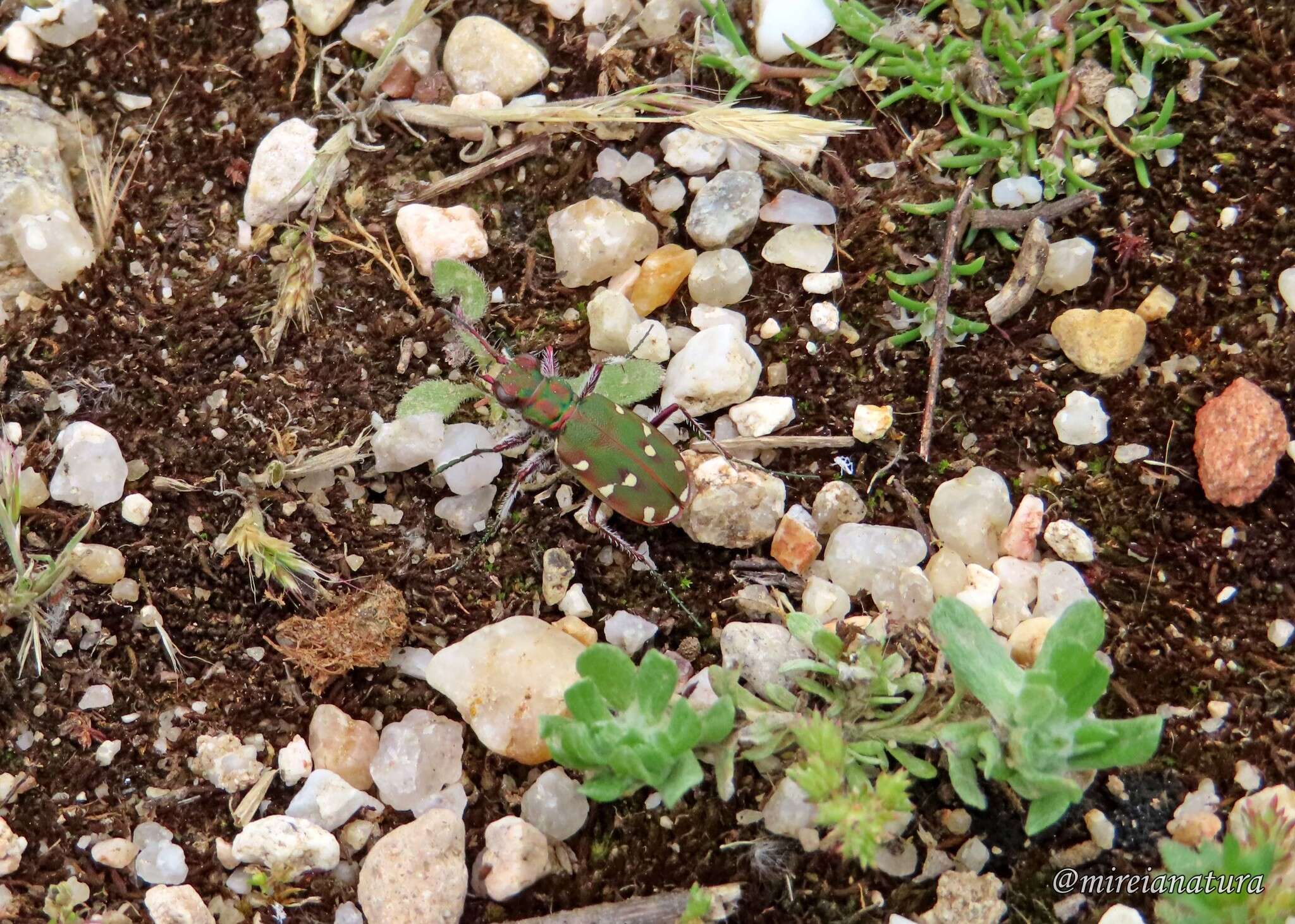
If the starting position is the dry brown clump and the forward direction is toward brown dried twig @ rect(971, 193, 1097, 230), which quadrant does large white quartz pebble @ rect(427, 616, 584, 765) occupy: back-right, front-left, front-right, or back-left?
front-right

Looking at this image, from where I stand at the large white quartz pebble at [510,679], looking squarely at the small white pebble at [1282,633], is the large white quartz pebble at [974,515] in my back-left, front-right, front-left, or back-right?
front-left

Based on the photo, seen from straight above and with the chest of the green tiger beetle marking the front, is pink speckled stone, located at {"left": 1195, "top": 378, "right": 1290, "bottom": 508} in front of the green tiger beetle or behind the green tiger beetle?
behind

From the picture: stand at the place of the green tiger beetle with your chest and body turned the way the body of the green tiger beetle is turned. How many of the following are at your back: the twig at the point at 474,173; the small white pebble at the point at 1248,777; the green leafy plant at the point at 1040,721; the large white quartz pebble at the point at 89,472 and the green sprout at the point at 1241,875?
3

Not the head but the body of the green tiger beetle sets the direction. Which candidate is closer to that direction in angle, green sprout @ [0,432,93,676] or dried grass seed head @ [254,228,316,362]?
the dried grass seed head

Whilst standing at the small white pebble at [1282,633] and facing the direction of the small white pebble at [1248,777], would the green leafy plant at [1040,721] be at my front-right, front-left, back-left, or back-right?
front-right

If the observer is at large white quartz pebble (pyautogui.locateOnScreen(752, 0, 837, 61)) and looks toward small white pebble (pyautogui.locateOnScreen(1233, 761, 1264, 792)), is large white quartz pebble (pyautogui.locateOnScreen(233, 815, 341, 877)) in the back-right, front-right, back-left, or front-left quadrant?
front-right

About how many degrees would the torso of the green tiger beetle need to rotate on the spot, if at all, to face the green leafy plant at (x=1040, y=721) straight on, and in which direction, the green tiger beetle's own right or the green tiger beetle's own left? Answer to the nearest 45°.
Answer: approximately 180°

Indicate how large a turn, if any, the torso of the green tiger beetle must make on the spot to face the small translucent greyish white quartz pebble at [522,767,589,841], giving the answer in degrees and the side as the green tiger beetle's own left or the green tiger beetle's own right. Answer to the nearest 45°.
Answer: approximately 135° to the green tiger beetle's own left

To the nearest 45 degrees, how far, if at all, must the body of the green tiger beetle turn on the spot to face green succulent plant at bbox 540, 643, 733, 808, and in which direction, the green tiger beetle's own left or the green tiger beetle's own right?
approximately 135° to the green tiger beetle's own left

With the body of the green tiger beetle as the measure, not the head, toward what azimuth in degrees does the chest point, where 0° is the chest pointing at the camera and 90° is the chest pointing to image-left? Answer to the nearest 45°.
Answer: approximately 135°

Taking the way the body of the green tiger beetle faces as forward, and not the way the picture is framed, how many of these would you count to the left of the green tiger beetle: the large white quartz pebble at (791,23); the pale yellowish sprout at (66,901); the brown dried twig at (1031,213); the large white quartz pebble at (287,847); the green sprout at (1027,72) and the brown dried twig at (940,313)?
2
